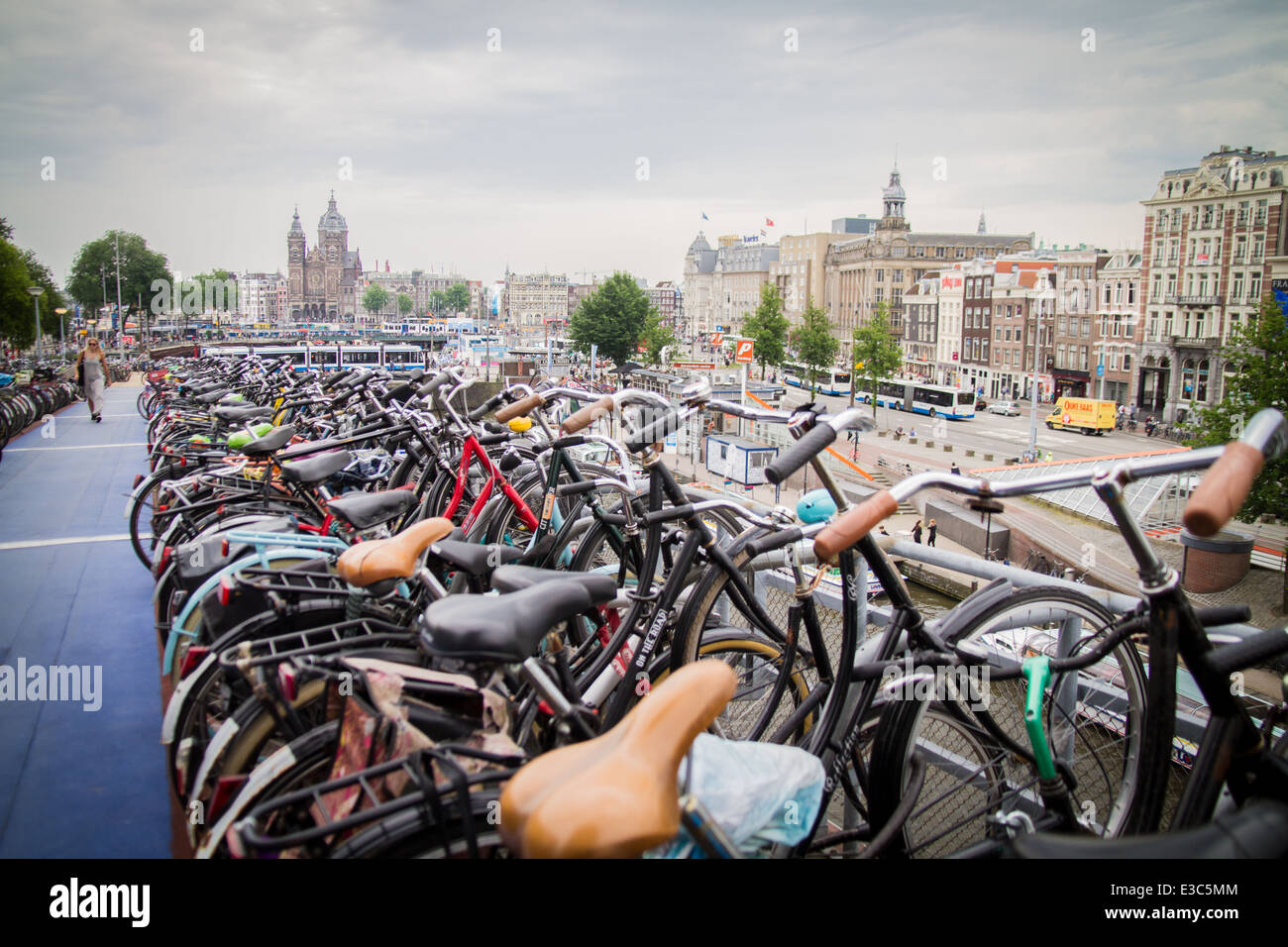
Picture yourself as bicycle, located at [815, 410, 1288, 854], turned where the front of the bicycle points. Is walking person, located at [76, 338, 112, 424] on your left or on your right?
on your left

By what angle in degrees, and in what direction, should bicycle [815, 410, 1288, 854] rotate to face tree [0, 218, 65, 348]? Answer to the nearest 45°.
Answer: approximately 90° to its left

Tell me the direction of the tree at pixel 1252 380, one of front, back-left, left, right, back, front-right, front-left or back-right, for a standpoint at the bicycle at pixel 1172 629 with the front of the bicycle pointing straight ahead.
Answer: front-left

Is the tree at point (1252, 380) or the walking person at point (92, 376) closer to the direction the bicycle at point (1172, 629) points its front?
the tree

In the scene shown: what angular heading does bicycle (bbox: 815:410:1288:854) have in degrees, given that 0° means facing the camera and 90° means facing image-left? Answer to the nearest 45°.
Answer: approximately 225°
